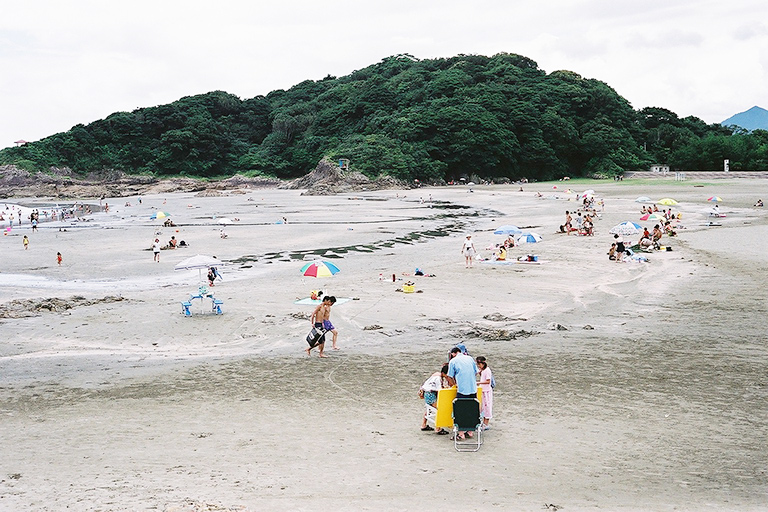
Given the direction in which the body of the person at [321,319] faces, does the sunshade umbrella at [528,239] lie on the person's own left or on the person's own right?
on the person's own left
